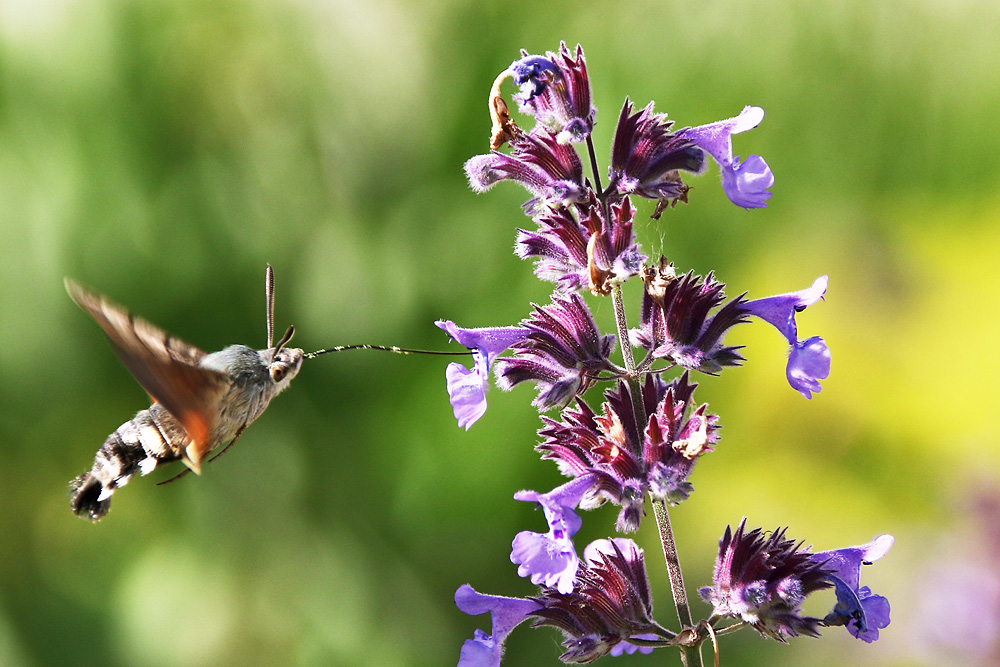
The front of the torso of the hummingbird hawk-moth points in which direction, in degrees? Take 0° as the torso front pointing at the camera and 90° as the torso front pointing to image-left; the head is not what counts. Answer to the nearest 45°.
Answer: approximately 270°
